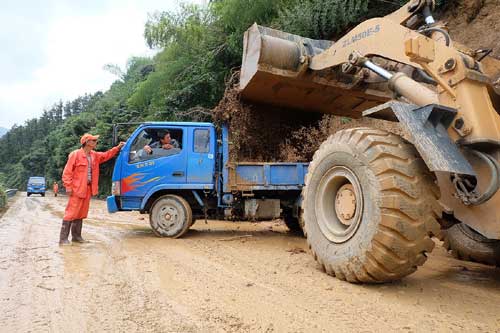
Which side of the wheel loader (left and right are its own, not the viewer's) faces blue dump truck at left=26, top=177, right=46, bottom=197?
front

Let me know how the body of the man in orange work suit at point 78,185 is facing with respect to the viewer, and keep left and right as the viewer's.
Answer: facing the viewer and to the right of the viewer

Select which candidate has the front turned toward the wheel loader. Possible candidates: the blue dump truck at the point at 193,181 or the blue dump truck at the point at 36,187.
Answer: the blue dump truck at the point at 36,187

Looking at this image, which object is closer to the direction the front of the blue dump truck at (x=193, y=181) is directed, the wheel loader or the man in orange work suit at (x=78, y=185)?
the man in orange work suit

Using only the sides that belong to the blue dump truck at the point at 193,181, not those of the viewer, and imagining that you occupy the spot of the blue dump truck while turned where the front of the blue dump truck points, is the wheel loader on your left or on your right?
on your left

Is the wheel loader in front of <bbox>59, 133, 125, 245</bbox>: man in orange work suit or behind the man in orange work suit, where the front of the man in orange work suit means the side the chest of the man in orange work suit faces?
in front

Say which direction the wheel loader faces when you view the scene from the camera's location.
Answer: facing away from the viewer and to the left of the viewer

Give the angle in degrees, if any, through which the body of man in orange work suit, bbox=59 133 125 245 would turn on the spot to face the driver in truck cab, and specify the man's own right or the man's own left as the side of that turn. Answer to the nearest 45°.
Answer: approximately 45° to the man's own left

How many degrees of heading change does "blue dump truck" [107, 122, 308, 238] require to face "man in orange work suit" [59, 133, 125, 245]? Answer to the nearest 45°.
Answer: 0° — it already faces them

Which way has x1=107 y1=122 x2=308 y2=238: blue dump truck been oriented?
to the viewer's left

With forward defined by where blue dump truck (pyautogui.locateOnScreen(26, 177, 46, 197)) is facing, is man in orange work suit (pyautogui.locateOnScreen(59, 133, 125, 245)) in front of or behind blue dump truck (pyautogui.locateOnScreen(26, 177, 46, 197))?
in front

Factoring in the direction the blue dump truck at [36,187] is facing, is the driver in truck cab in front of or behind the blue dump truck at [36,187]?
in front

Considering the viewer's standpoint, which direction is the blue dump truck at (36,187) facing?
facing the viewer
